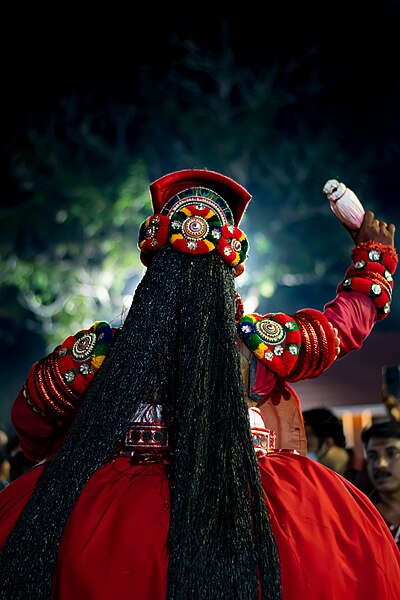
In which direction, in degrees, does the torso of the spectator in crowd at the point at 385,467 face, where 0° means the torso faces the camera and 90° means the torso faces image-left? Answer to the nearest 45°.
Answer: approximately 45°

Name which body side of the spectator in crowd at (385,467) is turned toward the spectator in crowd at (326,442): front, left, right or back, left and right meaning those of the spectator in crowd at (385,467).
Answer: right
